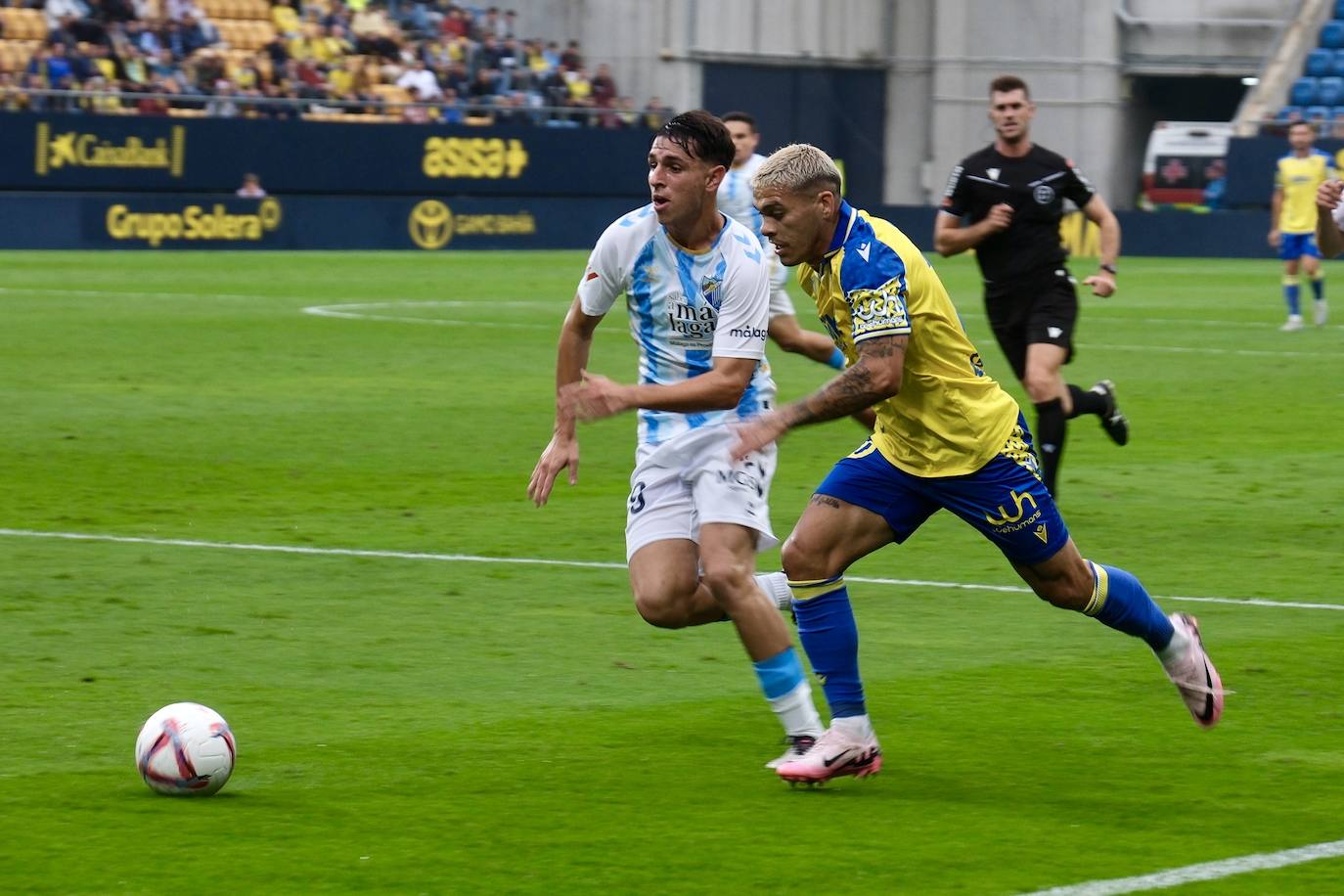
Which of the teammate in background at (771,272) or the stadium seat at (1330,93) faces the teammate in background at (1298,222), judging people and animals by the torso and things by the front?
the stadium seat

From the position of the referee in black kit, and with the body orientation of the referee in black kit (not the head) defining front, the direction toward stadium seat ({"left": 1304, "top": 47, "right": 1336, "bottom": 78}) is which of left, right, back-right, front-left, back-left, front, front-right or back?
back

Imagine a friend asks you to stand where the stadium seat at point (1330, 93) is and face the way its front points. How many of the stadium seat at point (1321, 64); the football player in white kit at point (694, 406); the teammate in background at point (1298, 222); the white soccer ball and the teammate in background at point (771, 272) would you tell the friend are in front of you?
4

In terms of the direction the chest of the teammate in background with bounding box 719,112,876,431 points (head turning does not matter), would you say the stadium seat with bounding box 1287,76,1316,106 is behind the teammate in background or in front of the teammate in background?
behind

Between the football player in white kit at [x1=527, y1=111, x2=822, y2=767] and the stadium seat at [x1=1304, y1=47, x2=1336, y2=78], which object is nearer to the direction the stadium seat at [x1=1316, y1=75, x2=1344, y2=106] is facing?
the football player in white kit

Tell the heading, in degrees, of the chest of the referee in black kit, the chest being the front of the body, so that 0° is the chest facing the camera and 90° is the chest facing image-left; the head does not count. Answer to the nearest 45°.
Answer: approximately 0°

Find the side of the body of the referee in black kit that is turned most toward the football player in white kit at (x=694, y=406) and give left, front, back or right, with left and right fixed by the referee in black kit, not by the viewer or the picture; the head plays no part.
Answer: front

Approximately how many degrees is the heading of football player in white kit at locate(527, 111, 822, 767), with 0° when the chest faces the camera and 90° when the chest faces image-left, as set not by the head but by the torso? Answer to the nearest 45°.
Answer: approximately 45°
